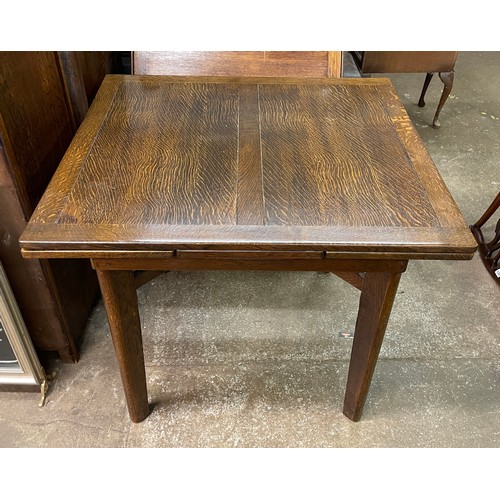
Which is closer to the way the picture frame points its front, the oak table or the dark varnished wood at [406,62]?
the oak table

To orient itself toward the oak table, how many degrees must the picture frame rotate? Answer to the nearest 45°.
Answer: approximately 45° to its left

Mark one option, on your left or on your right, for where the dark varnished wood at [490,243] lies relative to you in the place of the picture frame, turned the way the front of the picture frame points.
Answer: on your left

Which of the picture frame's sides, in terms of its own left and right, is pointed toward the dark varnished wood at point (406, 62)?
left
